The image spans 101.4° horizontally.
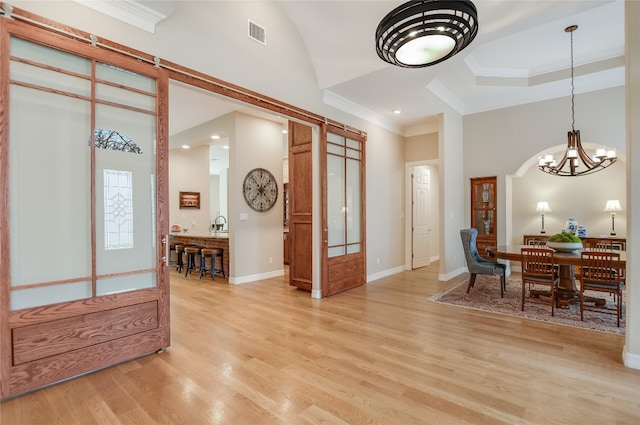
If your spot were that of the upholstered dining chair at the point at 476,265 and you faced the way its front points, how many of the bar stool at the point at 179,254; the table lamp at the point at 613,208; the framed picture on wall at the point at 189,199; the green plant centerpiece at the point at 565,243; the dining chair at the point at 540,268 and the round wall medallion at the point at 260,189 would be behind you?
3

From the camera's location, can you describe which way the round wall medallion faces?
facing the viewer and to the right of the viewer

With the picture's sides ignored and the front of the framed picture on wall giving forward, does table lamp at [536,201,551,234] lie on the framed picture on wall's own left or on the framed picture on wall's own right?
on the framed picture on wall's own left

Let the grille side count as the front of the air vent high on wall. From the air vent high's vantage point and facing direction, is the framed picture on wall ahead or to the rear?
to the rear

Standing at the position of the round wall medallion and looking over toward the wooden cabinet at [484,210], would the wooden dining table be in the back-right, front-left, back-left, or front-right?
front-right

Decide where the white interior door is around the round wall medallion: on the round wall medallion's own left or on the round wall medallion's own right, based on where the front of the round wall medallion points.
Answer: on the round wall medallion's own left

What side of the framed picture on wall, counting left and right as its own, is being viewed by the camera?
front

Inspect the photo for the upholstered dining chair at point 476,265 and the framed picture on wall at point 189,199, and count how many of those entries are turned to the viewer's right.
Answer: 1

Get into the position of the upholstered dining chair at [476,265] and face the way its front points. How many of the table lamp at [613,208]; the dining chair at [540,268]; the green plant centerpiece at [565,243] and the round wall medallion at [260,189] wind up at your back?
1

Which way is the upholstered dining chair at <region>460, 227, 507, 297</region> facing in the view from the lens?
facing to the right of the viewer
